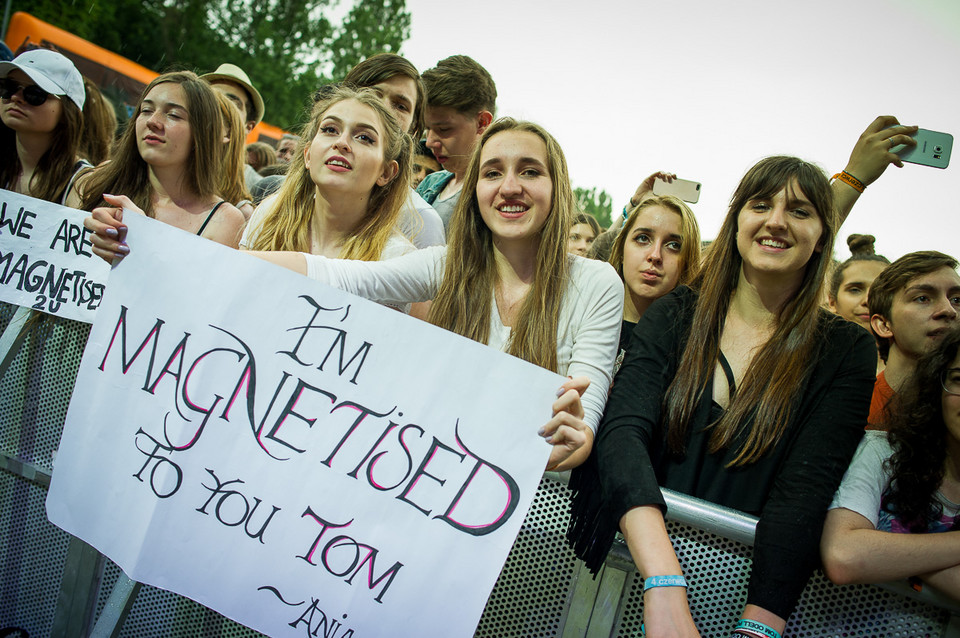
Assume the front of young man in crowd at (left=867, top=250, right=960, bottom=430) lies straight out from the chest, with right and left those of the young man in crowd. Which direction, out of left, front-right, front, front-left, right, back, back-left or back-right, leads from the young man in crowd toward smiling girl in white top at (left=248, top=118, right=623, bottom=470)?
right

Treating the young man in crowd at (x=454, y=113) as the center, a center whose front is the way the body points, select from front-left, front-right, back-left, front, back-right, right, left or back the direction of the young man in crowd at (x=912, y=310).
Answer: left

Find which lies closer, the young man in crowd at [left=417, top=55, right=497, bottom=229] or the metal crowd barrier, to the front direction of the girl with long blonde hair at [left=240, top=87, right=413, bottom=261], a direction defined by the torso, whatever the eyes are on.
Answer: the metal crowd barrier

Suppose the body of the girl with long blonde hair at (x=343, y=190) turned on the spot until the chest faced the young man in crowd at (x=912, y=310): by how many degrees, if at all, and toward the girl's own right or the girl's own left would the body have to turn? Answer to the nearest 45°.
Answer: approximately 90° to the girl's own left

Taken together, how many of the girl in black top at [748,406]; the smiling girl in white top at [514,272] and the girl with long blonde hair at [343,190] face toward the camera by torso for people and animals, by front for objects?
3

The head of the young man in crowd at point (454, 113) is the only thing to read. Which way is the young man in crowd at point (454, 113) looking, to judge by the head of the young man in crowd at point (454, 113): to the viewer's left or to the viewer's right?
to the viewer's left

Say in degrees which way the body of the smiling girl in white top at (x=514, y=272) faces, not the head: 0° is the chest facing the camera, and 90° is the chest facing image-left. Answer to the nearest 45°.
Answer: approximately 0°

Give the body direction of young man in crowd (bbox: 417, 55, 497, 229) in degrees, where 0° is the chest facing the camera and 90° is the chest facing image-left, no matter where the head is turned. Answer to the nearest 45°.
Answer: approximately 45°

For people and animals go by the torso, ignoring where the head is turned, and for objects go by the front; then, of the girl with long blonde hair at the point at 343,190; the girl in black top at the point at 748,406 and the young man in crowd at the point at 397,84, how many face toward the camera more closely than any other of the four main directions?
3

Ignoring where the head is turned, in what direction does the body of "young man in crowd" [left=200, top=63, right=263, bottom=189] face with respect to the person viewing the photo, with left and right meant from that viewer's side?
facing the viewer and to the left of the viewer
